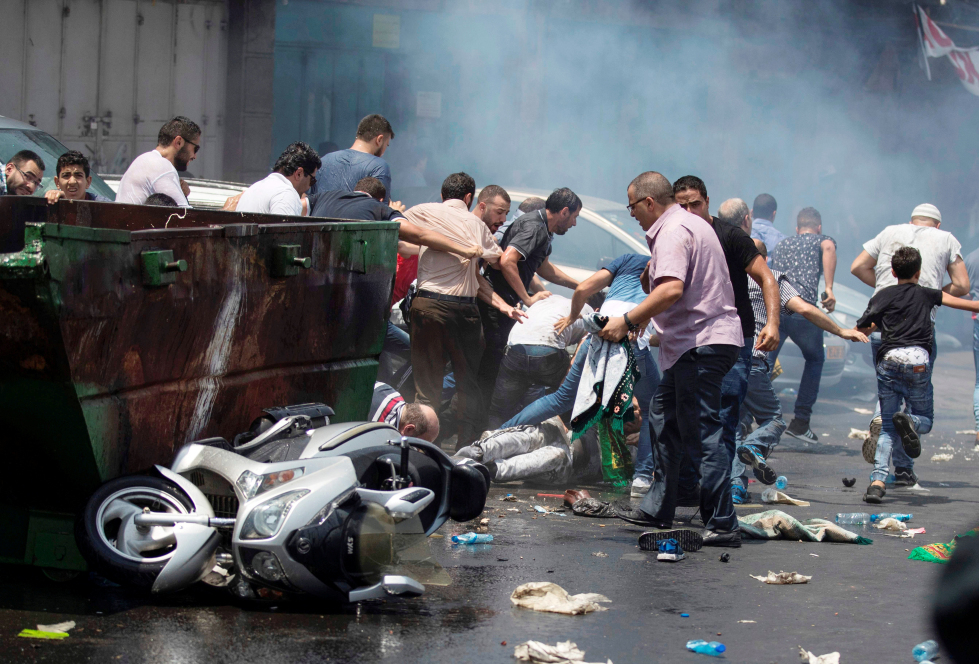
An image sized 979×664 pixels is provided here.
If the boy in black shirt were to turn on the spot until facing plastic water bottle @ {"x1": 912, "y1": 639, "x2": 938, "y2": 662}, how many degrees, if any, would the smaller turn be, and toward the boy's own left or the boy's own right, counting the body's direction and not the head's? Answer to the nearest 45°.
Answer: approximately 180°

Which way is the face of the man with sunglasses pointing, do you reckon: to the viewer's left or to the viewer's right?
to the viewer's right

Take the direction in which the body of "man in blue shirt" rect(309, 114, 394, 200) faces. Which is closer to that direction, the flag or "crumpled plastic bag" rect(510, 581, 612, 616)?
the flag

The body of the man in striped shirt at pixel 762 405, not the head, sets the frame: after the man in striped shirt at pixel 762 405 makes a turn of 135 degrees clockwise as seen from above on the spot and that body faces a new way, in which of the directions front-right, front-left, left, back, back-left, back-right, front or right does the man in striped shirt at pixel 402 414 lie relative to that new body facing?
right

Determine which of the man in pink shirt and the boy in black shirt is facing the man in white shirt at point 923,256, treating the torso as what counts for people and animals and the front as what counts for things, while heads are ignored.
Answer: the boy in black shirt

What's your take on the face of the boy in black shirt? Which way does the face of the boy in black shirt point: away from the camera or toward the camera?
away from the camera

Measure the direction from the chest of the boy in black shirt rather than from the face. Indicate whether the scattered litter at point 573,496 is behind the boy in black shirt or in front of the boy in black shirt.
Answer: behind

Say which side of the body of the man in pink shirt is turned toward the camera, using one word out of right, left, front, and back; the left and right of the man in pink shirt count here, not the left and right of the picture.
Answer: left
